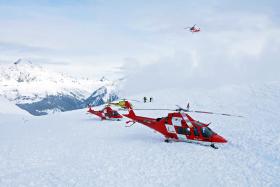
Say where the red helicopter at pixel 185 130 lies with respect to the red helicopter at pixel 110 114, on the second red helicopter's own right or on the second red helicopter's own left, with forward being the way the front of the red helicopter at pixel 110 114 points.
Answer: on the second red helicopter's own right

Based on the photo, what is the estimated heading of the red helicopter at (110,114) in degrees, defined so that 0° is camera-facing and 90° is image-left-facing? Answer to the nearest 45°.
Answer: approximately 270°
